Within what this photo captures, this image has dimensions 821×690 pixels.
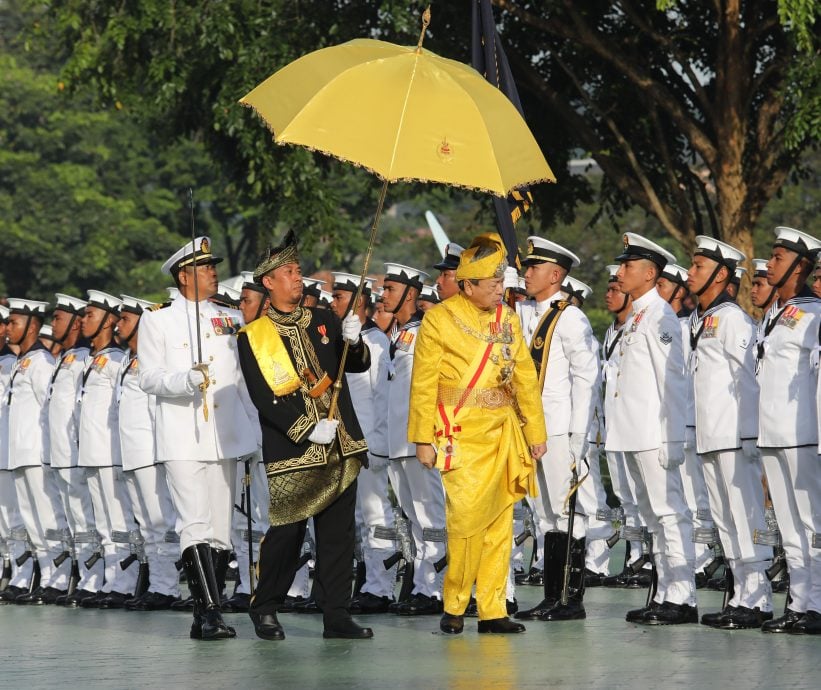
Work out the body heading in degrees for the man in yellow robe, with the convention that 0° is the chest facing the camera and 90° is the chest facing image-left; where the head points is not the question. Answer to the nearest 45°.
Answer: approximately 315°
